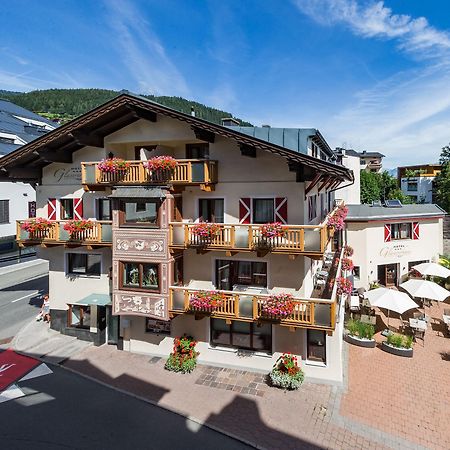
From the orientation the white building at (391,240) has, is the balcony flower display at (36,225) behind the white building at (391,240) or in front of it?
in front

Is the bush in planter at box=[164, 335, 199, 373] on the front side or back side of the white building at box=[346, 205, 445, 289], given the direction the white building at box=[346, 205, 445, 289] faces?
on the front side

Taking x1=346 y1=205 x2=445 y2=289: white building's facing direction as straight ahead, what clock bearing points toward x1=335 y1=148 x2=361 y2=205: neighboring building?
The neighboring building is roughly at 5 o'clock from the white building.

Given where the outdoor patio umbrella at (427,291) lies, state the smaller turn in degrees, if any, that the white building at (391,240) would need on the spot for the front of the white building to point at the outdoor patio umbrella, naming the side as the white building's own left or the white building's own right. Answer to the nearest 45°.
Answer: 0° — it already faces it

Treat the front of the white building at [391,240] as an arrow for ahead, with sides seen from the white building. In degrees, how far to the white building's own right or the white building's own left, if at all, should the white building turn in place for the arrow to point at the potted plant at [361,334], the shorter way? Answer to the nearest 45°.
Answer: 0° — it already faces it

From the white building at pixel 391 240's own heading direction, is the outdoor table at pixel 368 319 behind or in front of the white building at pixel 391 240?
in front

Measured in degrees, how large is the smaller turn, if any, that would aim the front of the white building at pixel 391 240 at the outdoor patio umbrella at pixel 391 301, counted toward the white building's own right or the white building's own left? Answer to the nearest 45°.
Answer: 0° — it already faces it

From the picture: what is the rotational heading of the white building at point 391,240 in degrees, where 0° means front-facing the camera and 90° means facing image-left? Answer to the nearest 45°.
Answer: approximately 0°

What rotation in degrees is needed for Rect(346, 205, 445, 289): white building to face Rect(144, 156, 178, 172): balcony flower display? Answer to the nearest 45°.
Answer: approximately 45° to its right

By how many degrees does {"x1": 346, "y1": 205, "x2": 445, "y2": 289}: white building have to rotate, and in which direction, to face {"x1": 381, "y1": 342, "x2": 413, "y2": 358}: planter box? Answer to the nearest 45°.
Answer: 0° — it already faces it

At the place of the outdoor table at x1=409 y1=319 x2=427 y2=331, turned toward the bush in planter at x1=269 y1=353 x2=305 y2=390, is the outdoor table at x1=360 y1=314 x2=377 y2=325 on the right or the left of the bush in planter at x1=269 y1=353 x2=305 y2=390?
right
